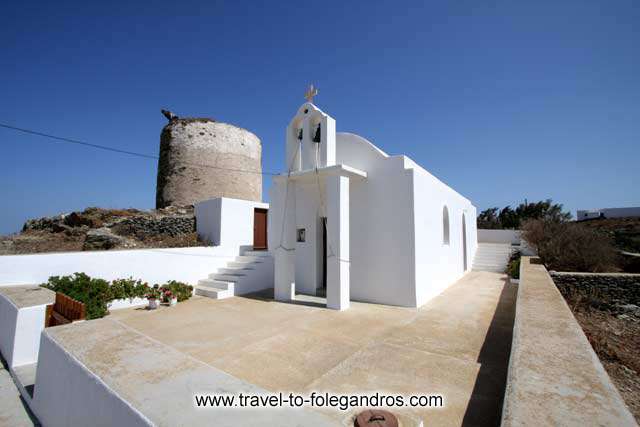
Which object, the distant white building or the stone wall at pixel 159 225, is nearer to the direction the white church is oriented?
the stone wall

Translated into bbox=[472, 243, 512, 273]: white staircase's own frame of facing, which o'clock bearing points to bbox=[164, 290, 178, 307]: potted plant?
The potted plant is roughly at 1 o'clock from the white staircase.

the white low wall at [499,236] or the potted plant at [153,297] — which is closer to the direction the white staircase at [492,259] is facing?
the potted plant

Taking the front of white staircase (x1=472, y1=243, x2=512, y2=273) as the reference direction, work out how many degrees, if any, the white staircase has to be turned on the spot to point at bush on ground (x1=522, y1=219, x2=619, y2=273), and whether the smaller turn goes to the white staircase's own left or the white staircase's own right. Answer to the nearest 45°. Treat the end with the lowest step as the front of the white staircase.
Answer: approximately 45° to the white staircase's own left

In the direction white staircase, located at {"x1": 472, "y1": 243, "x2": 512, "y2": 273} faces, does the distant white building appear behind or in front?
behind

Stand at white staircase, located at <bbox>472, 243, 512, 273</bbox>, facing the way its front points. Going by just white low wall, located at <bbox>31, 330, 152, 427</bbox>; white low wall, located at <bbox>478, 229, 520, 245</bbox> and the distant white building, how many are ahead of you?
1

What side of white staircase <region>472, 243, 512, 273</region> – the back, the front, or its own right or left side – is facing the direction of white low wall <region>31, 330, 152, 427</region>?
front

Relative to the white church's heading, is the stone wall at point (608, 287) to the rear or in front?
to the rear

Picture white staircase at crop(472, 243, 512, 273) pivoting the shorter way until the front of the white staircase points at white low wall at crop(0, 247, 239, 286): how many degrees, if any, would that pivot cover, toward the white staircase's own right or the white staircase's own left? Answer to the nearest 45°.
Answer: approximately 45° to the white staircase's own right

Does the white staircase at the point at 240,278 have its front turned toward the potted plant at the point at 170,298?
yes

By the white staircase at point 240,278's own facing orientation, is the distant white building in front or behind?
behind

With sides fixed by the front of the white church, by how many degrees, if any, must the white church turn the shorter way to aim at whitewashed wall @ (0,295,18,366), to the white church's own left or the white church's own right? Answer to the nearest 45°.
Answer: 0° — it already faces it
